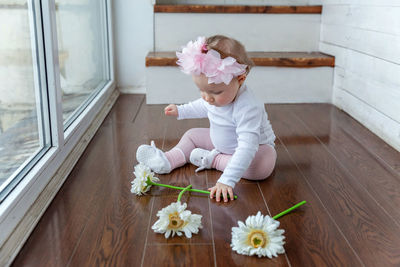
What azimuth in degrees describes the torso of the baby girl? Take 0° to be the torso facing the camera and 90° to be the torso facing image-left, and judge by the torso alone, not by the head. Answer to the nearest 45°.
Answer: approximately 45°
